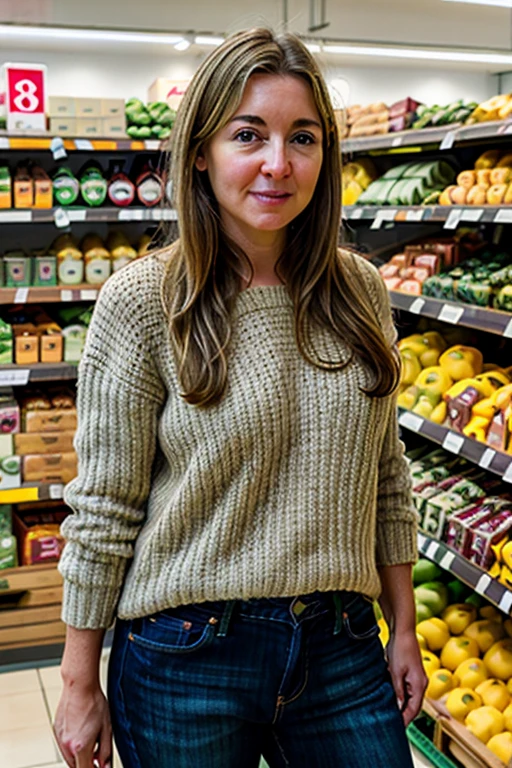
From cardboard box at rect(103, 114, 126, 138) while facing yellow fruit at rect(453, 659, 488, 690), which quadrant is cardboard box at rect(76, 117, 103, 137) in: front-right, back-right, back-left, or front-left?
back-right

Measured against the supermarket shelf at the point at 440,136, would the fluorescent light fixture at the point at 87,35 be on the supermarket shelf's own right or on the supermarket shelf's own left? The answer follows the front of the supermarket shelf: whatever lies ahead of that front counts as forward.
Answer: on the supermarket shelf's own right

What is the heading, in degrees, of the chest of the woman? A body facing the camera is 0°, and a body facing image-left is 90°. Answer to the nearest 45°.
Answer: approximately 315°

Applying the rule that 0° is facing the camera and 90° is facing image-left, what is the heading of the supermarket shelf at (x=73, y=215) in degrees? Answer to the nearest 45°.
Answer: approximately 0°

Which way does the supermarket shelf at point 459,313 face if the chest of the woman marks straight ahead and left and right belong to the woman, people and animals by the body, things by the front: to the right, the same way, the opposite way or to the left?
to the right

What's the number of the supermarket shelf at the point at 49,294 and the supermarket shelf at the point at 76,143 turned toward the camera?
2

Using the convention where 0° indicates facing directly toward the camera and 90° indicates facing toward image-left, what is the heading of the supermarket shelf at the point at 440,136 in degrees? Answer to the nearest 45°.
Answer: approximately 45°
